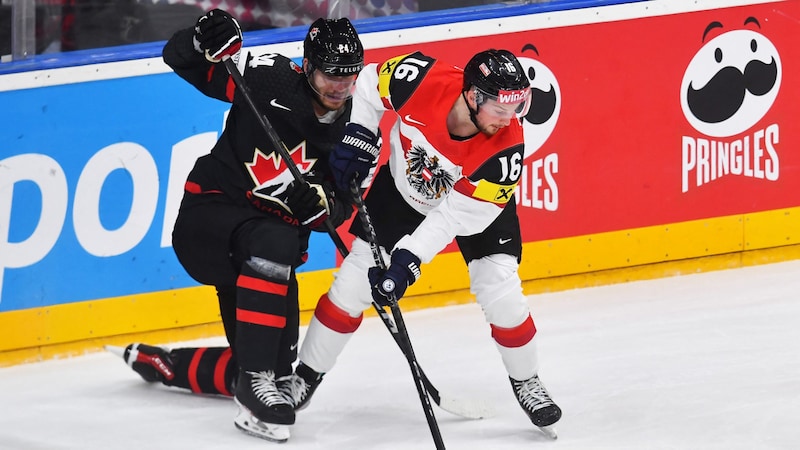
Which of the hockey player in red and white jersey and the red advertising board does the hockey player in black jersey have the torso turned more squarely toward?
the hockey player in red and white jersey

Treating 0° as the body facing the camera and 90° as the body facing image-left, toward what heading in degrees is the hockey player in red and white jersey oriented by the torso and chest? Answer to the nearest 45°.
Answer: approximately 0°

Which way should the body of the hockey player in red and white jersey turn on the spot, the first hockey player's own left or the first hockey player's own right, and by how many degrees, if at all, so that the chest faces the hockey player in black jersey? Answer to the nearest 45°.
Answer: approximately 90° to the first hockey player's own right

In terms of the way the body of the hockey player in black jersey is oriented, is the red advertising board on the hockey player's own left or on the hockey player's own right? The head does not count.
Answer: on the hockey player's own left

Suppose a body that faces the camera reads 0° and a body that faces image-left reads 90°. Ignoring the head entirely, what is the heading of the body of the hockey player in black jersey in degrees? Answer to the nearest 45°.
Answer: approximately 315°

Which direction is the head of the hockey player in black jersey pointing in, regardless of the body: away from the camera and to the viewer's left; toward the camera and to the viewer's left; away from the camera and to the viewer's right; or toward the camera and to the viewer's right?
toward the camera and to the viewer's right
